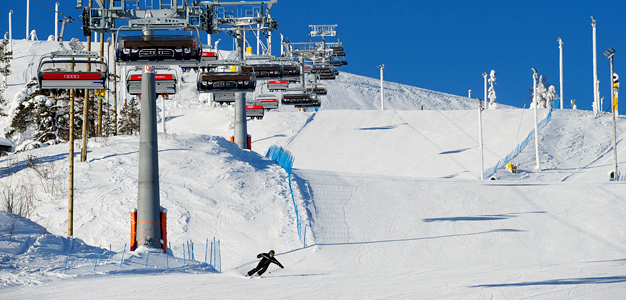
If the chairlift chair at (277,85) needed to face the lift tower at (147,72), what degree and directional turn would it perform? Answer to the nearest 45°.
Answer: approximately 180°

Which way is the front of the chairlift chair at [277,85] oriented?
away from the camera
